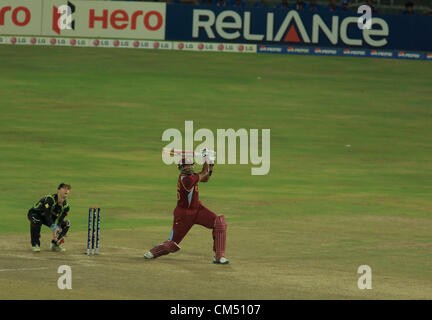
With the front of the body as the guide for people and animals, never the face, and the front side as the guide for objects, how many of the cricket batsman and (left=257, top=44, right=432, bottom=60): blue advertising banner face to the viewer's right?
1

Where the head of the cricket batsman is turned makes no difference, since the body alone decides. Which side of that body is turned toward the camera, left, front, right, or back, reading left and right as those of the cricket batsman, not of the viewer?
right

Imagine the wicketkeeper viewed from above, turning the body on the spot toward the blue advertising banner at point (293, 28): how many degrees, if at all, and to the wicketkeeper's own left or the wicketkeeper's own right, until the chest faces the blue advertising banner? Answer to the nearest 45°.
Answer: approximately 90° to the wicketkeeper's own left

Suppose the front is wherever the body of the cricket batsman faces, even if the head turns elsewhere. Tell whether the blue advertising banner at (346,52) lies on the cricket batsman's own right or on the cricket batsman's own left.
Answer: on the cricket batsman's own left

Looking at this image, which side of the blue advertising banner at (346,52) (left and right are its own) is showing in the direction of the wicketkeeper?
front

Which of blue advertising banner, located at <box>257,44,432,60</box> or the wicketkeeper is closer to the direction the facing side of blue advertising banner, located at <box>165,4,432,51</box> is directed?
the wicketkeeper

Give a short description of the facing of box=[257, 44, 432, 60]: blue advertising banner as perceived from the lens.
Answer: facing the viewer

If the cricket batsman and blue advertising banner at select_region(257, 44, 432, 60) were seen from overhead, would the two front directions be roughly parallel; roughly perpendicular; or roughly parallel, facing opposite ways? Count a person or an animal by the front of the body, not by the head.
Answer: roughly perpendicular

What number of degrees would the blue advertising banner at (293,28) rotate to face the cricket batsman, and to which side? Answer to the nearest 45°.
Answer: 0° — it already faces them

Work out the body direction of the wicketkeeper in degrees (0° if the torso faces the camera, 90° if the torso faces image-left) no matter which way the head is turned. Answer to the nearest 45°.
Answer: approximately 315°

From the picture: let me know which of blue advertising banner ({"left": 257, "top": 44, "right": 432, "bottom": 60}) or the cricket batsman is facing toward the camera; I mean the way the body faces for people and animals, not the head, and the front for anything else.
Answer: the blue advertising banner

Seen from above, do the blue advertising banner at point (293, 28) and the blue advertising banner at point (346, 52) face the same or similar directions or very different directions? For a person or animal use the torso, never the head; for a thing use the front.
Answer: same or similar directions

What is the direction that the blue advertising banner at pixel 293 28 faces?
toward the camera

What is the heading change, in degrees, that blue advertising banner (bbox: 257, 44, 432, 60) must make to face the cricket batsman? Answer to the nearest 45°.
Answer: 0° — it already faces them

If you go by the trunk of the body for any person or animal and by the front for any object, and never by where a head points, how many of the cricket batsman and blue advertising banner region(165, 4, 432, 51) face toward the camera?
1
